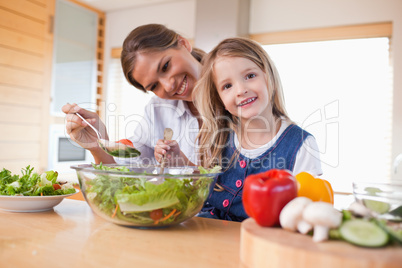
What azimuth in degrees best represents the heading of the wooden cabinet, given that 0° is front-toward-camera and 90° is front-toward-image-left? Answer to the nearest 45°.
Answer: approximately 315°

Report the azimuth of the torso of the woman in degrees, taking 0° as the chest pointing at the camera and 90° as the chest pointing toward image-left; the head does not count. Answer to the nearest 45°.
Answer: approximately 0°
